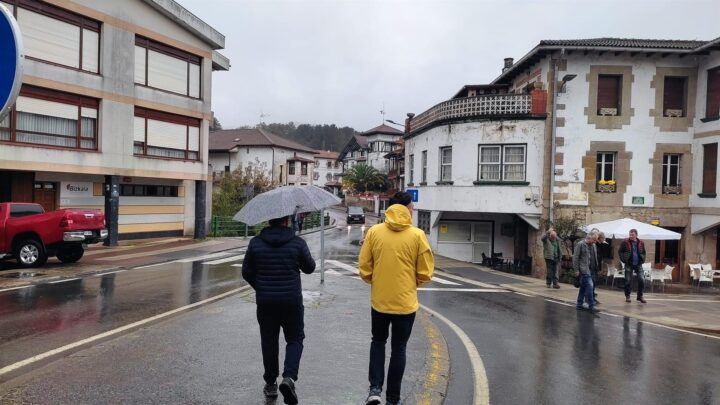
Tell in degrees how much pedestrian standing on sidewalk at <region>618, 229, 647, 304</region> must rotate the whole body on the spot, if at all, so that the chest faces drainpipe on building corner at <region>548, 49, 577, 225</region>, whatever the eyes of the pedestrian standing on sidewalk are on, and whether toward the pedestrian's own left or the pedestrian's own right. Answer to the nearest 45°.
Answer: approximately 135° to the pedestrian's own right

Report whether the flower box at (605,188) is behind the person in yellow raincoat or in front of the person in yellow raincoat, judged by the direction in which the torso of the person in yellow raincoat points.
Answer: in front

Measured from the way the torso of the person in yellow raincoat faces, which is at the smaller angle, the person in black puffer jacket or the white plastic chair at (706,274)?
the white plastic chair

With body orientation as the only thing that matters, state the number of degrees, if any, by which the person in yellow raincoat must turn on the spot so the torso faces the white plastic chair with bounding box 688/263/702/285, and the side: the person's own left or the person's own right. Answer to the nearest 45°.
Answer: approximately 45° to the person's own right

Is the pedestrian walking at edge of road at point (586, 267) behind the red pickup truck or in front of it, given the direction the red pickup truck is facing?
behind

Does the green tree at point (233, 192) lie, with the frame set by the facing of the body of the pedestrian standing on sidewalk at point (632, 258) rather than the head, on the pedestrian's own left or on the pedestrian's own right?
on the pedestrian's own right

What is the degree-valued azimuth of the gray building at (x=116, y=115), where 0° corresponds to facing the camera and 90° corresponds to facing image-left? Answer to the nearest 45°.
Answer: approximately 315°

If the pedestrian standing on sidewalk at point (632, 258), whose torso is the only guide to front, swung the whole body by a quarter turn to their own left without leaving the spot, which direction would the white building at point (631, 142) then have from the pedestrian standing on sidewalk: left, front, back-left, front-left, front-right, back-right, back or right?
left

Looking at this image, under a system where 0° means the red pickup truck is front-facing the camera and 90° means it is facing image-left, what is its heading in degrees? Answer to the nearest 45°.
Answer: approximately 135°

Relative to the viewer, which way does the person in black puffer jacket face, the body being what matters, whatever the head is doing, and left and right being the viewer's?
facing away from the viewer
